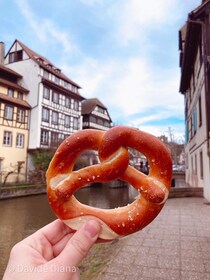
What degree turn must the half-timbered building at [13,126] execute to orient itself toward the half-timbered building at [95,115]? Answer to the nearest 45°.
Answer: approximately 90° to its left

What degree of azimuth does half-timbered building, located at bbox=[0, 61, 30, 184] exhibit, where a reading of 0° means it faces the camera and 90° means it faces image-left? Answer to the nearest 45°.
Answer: approximately 315°
